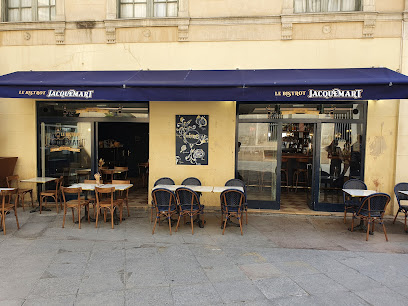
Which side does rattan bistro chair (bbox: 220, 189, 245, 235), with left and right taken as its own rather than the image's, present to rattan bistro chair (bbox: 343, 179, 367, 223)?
right

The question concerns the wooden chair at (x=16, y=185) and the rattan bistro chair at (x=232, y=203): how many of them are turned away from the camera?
1

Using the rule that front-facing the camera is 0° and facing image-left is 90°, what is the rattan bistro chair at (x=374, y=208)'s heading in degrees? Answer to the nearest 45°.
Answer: approximately 135°

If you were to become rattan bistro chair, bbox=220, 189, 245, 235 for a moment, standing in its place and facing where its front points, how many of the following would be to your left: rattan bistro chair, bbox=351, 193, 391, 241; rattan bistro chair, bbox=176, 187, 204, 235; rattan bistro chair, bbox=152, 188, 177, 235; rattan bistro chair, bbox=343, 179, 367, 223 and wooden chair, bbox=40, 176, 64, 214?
3

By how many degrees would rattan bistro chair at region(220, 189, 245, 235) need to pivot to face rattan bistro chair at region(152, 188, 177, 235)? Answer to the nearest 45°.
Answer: approximately 90° to its left

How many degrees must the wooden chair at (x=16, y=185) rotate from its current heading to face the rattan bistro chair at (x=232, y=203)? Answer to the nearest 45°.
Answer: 0° — it already faces it

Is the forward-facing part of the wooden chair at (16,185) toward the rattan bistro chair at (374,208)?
yes

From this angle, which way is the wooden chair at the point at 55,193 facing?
to the viewer's left

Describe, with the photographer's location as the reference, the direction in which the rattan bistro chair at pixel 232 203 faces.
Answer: facing away from the viewer
